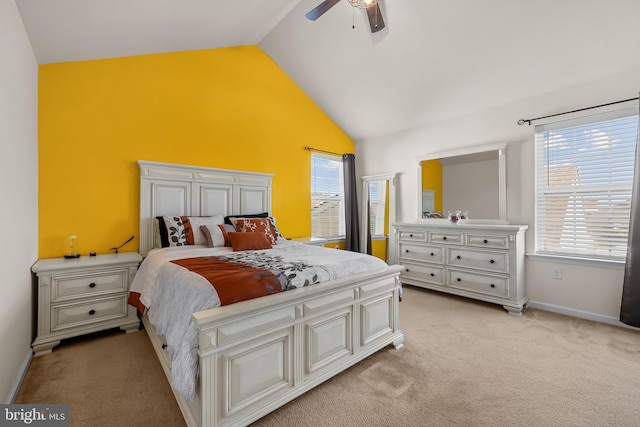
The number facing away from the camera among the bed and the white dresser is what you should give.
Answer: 0

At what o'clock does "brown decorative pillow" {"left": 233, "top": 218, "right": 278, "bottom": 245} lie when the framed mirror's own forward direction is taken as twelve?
The brown decorative pillow is roughly at 12 o'clock from the framed mirror.

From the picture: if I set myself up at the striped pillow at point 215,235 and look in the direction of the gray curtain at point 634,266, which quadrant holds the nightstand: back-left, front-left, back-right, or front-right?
back-right

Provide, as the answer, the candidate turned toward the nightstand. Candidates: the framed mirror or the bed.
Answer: the framed mirror

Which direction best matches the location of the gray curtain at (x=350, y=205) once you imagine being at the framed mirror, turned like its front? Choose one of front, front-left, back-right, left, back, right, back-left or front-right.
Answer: front-right

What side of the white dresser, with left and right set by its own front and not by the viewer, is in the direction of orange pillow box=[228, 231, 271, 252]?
front

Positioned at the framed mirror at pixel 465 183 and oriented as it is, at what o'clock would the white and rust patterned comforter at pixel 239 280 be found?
The white and rust patterned comforter is roughly at 11 o'clock from the framed mirror.

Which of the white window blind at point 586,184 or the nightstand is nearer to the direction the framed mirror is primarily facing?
the nightstand

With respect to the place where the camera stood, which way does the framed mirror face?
facing the viewer and to the left of the viewer

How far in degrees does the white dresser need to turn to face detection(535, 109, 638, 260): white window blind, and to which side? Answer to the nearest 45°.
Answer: approximately 135° to its left

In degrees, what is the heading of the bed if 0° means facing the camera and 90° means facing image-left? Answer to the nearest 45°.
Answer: approximately 315°

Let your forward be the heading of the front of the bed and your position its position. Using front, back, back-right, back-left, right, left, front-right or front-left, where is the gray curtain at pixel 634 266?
front-left

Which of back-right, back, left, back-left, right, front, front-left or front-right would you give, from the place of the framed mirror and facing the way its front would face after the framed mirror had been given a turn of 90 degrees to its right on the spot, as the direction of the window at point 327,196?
front-left
